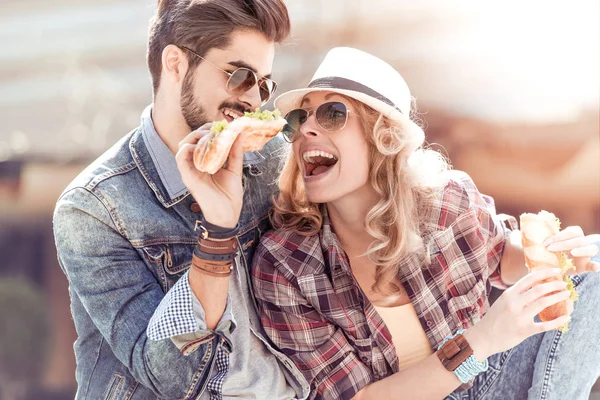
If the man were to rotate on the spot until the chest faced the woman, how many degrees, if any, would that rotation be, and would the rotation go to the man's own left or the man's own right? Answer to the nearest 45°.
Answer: approximately 45° to the man's own left

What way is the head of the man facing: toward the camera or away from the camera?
toward the camera

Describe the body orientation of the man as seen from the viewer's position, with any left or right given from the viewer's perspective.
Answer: facing the viewer and to the right of the viewer

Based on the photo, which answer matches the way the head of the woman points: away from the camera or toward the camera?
toward the camera
